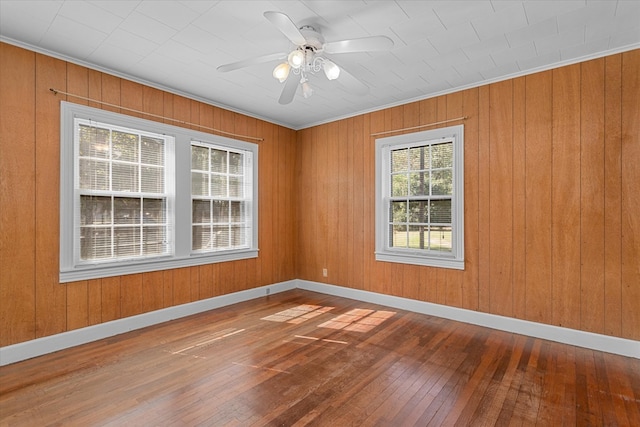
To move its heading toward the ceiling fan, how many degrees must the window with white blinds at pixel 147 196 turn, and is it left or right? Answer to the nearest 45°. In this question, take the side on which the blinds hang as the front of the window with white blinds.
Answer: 0° — it already faces it

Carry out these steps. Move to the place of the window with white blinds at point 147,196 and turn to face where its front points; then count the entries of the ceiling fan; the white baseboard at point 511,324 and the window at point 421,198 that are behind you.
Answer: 0

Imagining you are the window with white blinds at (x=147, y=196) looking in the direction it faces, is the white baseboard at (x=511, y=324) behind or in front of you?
in front

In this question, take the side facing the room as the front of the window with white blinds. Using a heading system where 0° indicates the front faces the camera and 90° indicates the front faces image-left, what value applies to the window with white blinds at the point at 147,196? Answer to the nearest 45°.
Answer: approximately 315°

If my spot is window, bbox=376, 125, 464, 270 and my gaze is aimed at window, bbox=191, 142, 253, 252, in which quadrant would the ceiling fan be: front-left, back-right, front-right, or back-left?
front-left

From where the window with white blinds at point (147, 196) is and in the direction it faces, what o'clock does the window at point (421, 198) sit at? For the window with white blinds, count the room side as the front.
The window is roughly at 11 o'clock from the window with white blinds.

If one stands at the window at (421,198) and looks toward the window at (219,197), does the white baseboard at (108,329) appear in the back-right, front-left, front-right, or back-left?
front-left

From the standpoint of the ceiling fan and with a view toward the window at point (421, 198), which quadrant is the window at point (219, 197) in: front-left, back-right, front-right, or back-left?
front-left
